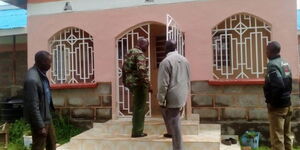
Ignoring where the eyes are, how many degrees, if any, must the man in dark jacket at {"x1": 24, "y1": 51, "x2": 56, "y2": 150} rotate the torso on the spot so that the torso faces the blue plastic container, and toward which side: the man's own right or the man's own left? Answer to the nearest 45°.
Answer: approximately 45° to the man's own left

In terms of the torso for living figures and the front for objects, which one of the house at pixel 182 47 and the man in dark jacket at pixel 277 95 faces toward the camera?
the house

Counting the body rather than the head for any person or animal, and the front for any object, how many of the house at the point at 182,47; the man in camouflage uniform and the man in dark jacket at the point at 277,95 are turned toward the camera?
1

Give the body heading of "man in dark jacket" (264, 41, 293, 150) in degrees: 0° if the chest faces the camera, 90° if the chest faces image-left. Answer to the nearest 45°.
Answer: approximately 135°

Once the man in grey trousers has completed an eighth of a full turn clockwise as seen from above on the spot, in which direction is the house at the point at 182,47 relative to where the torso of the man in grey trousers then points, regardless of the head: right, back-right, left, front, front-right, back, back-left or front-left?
front

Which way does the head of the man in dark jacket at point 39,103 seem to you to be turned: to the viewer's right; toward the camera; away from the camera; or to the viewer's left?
to the viewer's right

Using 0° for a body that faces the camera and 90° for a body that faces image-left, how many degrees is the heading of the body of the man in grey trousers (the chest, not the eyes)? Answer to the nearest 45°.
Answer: approximately 135°

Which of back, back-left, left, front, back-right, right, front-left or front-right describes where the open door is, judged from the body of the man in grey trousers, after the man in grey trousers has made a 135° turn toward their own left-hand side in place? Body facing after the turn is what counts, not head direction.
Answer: back

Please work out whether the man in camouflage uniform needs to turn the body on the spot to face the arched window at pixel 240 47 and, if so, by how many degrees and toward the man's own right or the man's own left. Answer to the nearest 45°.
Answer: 0° — they already face it

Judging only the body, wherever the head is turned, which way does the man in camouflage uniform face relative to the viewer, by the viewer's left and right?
facing away from the viewer and to the right of the viewer

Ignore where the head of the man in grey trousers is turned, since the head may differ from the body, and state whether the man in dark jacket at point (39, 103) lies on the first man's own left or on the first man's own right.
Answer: on the first man's own left

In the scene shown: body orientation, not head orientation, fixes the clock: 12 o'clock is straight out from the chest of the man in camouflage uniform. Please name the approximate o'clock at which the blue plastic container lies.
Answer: The blue plastic container is roughly at 1 o'clock from the man in camouflage uniform.

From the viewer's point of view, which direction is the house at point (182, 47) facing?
toward the camera

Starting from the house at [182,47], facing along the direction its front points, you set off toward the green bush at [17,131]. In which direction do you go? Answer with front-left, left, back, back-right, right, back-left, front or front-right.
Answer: right

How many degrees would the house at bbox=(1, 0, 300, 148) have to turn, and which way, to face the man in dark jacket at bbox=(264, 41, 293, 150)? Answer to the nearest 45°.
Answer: approximately 45° to its left
